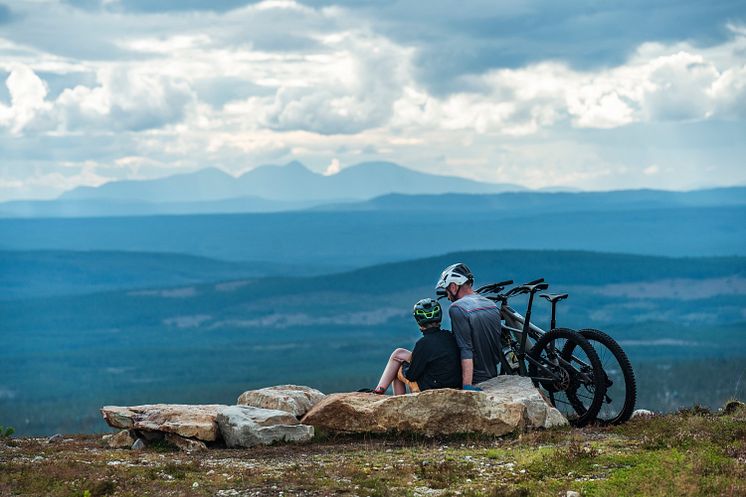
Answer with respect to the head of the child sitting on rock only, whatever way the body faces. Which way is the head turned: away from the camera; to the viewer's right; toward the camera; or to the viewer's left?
away from the camera

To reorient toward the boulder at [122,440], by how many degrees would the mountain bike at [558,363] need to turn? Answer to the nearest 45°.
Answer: approximately 45° to its left

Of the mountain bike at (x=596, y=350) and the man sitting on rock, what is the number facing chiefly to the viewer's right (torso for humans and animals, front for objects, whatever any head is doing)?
0

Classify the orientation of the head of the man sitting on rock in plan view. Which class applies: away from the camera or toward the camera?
away from the camera

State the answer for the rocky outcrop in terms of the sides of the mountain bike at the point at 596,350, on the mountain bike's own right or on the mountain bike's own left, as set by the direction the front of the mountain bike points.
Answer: on the mountain bike's own left

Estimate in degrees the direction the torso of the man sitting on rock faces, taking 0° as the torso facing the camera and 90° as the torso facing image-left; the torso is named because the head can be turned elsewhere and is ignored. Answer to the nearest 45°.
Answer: approximately 135°

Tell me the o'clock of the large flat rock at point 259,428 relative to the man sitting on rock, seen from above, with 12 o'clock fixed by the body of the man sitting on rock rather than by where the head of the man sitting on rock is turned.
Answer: The large flat rock is roughly at 10 o'clock from the man sitting on rock.

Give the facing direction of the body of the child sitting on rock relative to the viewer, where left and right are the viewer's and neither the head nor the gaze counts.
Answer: facing away from the viewer and to the left of the viewer

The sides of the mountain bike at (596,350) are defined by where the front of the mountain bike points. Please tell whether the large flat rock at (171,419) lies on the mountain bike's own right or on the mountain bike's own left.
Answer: on the mountain bike's own left

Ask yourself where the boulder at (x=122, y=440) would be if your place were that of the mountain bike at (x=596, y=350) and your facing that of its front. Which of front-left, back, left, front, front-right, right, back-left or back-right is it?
front-left
